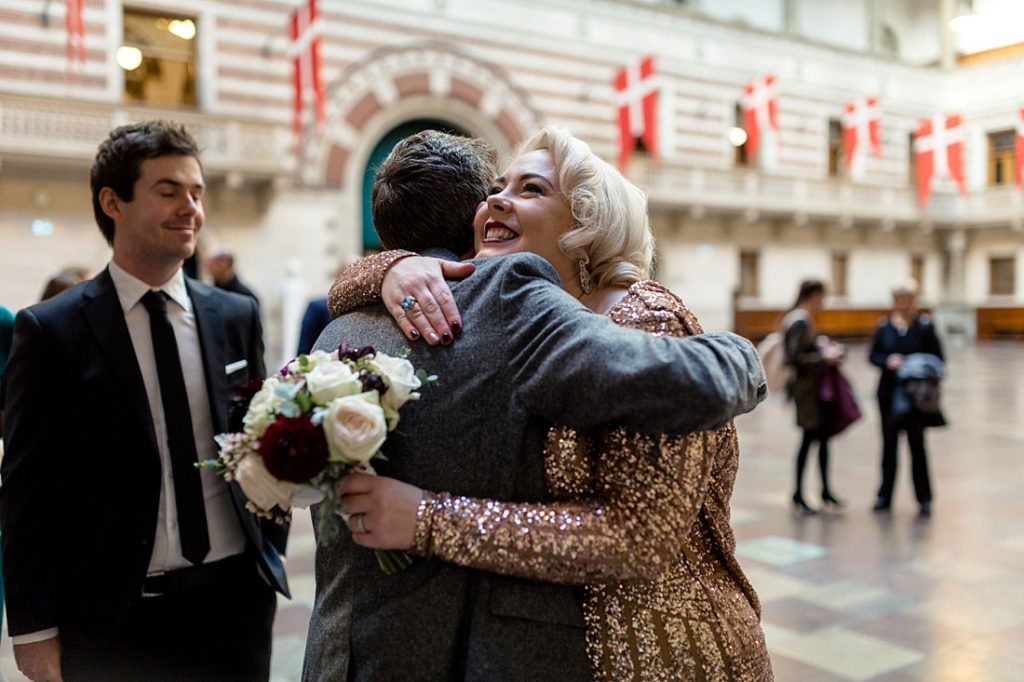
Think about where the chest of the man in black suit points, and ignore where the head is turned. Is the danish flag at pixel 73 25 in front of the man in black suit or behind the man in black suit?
behind

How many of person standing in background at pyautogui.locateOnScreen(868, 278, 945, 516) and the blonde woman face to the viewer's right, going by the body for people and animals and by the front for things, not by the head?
0

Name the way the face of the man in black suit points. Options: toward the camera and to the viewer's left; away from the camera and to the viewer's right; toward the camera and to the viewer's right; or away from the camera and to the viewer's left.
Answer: toward the camera and to the viewer's right

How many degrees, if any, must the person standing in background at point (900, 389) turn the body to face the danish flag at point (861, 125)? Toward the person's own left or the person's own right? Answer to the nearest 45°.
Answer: approximately 180°

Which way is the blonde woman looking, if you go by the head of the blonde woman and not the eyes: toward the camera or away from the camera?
toward the camera

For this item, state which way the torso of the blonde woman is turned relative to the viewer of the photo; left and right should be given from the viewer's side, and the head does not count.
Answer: facing the viewer and to the left of the viewer

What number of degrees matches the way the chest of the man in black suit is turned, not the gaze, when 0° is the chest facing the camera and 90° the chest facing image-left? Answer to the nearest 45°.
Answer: approximately 315°

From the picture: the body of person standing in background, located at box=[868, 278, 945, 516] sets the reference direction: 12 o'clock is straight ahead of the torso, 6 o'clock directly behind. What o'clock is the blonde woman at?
The blonde woman is roughly at 12 o'clock from the person standing in background.

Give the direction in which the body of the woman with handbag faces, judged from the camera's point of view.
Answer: to the viewer's right

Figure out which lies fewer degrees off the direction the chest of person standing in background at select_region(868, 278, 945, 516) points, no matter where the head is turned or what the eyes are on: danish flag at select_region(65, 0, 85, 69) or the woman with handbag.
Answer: the woman with handbag

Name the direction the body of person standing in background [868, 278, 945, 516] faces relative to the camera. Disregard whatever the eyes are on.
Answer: toward the camera
